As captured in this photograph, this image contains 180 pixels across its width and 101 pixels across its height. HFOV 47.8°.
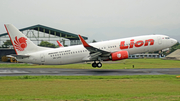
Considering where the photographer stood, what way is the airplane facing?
facing to the right of the viewer
